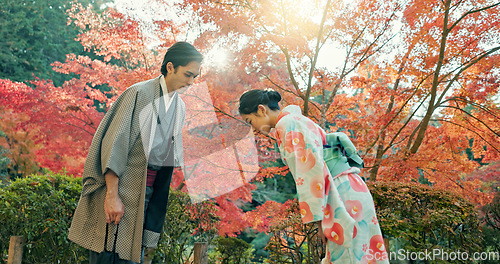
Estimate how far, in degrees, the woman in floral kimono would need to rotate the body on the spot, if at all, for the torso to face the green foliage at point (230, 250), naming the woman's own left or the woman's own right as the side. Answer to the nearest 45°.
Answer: approximately 45° to the woman's own right

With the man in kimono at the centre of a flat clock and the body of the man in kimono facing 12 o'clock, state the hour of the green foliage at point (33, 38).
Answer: The green foliage is roughly at 7 o'clock from the man in kimono.

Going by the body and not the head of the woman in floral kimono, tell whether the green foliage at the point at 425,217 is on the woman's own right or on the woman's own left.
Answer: on the woman's own right

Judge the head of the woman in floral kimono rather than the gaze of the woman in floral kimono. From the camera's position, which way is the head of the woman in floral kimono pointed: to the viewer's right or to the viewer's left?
to the viewer's left

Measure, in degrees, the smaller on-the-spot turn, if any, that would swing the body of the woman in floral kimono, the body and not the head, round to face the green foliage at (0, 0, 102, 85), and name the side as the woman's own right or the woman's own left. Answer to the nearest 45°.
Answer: approximately 45° to the woman's own right

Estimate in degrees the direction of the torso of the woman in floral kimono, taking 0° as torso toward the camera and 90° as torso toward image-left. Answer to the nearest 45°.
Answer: approximately 90°

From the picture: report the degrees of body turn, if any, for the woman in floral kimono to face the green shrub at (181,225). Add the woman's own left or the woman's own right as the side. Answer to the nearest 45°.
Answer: approximately 45° to the woman's own right

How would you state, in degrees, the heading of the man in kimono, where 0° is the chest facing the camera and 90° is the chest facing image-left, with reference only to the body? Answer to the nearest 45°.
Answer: approximately 315°

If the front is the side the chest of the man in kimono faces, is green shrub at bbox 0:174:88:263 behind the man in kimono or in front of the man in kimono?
behind
